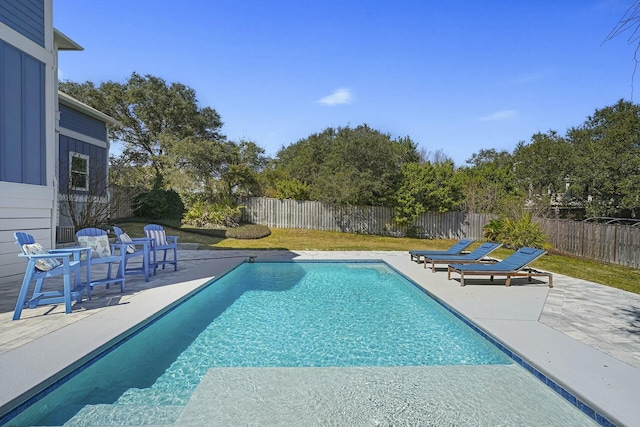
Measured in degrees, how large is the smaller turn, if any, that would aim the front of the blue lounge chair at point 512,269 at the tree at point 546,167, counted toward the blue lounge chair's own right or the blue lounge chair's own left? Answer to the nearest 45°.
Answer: approximately 90° to the blue lounge chair's own right

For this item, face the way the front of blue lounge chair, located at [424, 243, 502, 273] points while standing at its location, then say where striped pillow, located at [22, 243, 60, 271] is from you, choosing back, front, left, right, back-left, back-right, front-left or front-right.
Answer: front-left

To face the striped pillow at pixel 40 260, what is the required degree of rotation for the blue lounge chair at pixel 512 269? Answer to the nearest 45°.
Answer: approximately 45° to its left

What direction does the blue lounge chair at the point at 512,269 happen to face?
to the viewer's left

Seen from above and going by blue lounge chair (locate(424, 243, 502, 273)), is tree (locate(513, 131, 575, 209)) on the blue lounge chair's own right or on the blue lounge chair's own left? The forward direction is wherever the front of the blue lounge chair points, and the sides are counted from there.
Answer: on the blue lounge chair's own right

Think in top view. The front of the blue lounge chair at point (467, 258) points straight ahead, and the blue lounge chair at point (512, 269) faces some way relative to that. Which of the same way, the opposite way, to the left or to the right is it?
the same way

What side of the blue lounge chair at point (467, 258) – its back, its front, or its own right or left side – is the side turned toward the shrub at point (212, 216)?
front

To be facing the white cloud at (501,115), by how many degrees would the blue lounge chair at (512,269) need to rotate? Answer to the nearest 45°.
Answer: approximately 90° to its right

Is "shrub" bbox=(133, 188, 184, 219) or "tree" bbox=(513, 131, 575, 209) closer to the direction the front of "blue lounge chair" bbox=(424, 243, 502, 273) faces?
the shrub

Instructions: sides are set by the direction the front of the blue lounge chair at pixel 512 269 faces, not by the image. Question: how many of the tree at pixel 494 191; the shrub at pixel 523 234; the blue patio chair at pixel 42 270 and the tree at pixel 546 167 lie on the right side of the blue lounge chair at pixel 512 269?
3

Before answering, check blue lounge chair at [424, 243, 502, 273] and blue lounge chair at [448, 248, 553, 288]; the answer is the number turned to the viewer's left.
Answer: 2

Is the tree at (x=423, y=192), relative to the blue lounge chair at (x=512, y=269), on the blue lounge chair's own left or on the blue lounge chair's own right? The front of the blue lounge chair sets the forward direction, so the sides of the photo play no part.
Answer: on the blue lounge chair's own right

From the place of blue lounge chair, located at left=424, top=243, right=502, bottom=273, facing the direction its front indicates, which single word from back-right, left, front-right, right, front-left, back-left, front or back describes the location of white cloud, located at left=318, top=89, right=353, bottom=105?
front-right

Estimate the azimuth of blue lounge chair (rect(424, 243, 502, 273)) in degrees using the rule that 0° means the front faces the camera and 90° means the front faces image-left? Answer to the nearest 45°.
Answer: approximately 90°

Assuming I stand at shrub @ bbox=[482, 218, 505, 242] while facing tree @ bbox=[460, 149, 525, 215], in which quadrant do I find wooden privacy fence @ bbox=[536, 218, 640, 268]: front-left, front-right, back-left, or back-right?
back-right

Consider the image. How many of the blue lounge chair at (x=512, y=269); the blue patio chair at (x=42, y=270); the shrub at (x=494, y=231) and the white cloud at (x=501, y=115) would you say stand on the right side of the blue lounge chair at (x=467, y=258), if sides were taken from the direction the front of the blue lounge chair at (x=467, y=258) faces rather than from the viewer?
2

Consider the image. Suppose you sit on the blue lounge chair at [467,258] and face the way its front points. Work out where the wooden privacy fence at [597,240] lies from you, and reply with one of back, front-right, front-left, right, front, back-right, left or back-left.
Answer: back-right
